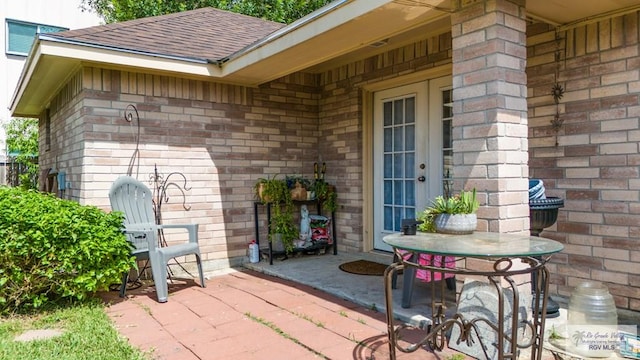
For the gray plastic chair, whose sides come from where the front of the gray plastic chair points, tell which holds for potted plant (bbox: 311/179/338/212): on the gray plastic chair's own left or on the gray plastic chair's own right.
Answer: on the gray plastic chair's own left

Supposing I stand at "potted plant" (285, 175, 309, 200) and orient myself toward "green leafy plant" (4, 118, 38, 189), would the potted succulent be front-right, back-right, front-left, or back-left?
back-left

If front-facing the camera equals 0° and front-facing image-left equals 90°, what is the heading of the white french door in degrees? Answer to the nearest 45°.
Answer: approximately 45°

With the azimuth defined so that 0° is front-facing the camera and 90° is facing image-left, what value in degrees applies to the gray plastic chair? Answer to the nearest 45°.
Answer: approximately 315°

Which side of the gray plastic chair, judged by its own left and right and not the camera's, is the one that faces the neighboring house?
back

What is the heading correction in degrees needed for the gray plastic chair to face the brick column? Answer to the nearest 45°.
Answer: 0° — it already faces it

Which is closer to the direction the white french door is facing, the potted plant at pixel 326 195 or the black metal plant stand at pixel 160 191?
the black metal plant stand

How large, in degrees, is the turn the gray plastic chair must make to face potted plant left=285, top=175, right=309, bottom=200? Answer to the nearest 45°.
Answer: approximately 45° to its left

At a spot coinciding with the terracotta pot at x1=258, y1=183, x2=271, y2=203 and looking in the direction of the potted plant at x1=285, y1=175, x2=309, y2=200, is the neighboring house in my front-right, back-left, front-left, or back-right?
back-left

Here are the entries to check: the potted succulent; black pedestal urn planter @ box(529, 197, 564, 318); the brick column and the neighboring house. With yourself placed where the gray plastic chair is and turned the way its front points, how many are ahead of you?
3
